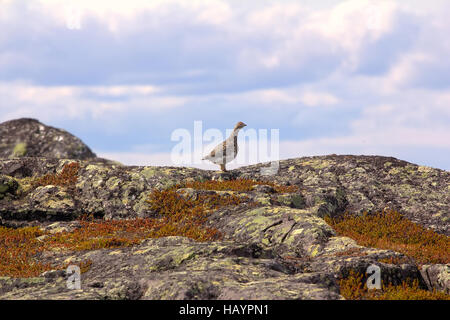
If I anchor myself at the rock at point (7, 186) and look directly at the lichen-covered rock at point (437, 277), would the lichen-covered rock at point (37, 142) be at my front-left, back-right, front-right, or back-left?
back-left

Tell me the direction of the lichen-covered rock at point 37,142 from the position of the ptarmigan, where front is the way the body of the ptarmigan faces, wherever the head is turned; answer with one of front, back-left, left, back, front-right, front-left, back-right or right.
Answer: back-left

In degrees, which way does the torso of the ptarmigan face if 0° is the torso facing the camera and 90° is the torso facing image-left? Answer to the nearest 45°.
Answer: approximately 270°

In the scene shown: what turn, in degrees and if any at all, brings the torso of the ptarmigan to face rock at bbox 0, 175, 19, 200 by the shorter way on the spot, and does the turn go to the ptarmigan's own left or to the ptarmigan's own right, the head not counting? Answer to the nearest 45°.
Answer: approximately 180°

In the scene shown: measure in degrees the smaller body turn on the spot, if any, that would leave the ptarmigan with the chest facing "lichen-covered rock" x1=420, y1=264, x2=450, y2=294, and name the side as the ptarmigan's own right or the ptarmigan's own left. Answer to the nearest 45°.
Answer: approximately 45° to the ptarmigan's own right

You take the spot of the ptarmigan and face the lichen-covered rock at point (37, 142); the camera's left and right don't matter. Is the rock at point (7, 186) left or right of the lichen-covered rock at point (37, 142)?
left

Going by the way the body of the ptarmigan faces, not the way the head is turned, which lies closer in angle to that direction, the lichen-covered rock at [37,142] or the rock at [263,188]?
the rock

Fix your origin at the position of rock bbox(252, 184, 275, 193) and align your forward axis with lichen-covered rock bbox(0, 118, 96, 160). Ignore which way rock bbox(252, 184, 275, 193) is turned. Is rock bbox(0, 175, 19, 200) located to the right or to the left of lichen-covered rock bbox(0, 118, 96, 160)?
left
